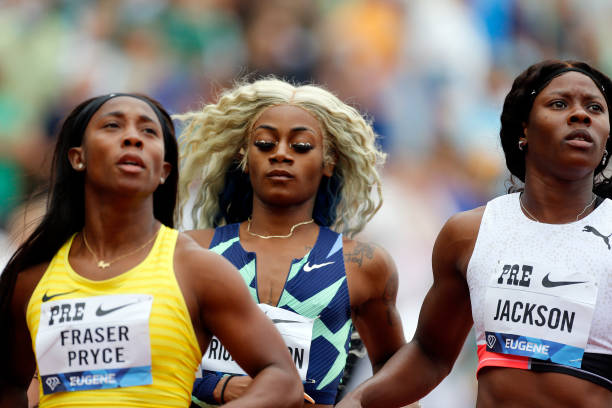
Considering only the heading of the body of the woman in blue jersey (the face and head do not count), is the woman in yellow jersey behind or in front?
in front

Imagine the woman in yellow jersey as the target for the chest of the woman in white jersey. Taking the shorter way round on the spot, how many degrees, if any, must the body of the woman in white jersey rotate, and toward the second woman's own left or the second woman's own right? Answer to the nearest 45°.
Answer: approximately 45° to the second woman's own right

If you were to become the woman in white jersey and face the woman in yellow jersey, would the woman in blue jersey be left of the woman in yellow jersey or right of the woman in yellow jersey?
right

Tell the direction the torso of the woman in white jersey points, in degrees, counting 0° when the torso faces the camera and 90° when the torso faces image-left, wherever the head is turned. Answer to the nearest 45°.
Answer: approximately 0°

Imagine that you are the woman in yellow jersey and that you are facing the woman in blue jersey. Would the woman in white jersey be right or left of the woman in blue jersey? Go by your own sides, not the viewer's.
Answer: right

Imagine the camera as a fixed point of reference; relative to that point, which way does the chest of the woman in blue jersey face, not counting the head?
toward the camera

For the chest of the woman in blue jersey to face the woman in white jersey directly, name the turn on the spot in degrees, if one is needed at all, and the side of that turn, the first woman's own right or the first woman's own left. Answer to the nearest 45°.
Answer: approximately 45° to the first woman's own left

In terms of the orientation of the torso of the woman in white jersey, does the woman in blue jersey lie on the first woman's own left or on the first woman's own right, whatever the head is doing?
on the first woman's own right

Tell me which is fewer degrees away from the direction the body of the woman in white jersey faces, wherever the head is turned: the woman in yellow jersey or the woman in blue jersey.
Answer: the woman in yellow jersey

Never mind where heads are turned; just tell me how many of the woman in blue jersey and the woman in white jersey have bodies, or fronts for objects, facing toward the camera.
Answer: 2
